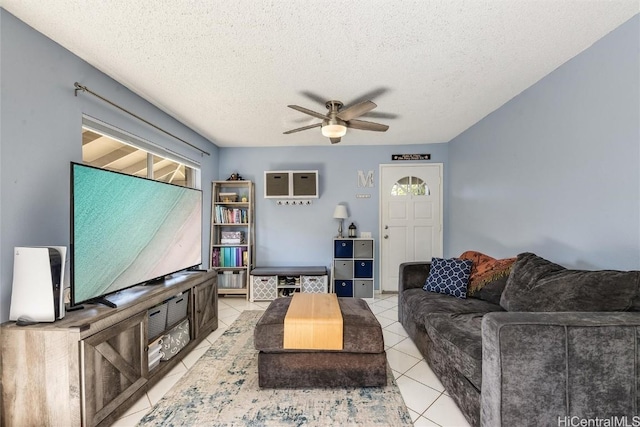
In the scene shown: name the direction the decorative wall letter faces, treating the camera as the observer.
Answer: facing the viewer

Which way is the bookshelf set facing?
toward the camera

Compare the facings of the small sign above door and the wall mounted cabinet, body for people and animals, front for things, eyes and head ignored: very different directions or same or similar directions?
same or similar directions

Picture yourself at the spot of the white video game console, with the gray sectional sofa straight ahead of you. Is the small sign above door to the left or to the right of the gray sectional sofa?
left

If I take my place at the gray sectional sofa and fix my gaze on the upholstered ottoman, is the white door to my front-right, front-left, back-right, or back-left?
front-right

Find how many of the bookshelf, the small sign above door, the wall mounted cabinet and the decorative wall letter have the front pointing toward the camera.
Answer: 4

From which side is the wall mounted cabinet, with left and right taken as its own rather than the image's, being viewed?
front

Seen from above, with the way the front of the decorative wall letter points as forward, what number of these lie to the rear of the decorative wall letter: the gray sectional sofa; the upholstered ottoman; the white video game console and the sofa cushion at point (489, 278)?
0

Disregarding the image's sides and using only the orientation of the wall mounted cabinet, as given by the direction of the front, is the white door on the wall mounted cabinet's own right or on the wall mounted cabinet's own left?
on the wall mounted cabinet's own left

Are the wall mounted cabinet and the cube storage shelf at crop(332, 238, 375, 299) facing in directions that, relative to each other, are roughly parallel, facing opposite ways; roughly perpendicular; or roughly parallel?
roughly parallel

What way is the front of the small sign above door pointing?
toward the camera

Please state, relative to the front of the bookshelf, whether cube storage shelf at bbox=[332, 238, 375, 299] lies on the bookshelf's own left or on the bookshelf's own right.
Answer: on the bookshelf's own left

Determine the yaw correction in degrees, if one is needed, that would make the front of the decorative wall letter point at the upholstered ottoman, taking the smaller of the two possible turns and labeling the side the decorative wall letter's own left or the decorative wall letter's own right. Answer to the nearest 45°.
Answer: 0° — it already faces it

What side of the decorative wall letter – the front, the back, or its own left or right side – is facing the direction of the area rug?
front
